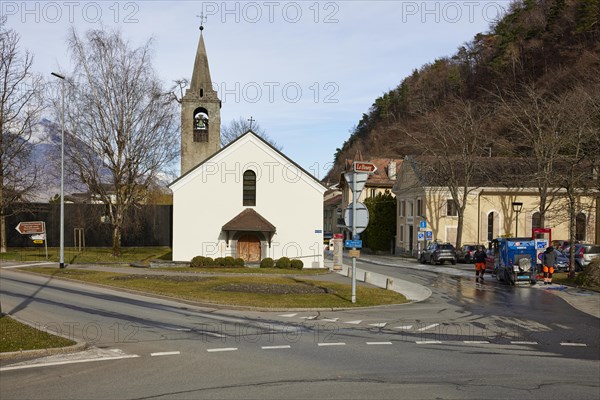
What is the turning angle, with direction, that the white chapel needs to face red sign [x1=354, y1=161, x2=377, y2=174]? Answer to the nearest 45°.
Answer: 0° — it already faces it

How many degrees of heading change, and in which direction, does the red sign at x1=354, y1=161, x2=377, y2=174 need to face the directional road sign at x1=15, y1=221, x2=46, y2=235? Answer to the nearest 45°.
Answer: approximately 135° to its right

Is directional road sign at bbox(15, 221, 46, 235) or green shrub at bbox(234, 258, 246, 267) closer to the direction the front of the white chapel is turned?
the green shrub

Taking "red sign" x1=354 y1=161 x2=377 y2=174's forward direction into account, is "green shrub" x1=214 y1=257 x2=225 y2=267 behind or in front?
behind

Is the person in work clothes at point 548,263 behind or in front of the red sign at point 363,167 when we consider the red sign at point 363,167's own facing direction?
behind

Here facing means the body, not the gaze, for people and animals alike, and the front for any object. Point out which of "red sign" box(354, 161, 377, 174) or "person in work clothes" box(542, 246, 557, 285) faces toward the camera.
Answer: the red sign

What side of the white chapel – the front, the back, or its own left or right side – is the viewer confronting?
front

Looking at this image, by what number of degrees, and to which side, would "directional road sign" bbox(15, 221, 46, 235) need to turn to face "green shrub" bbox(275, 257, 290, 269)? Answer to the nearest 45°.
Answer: approximately 45° to its left

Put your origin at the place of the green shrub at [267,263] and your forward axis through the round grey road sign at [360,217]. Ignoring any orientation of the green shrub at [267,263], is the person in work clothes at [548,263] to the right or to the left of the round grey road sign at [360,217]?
left

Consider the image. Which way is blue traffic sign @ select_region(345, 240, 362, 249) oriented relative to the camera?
toward the camera

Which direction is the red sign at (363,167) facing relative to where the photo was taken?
toward the camera

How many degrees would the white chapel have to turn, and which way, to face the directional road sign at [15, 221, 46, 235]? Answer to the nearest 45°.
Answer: approximately 90° to its right
